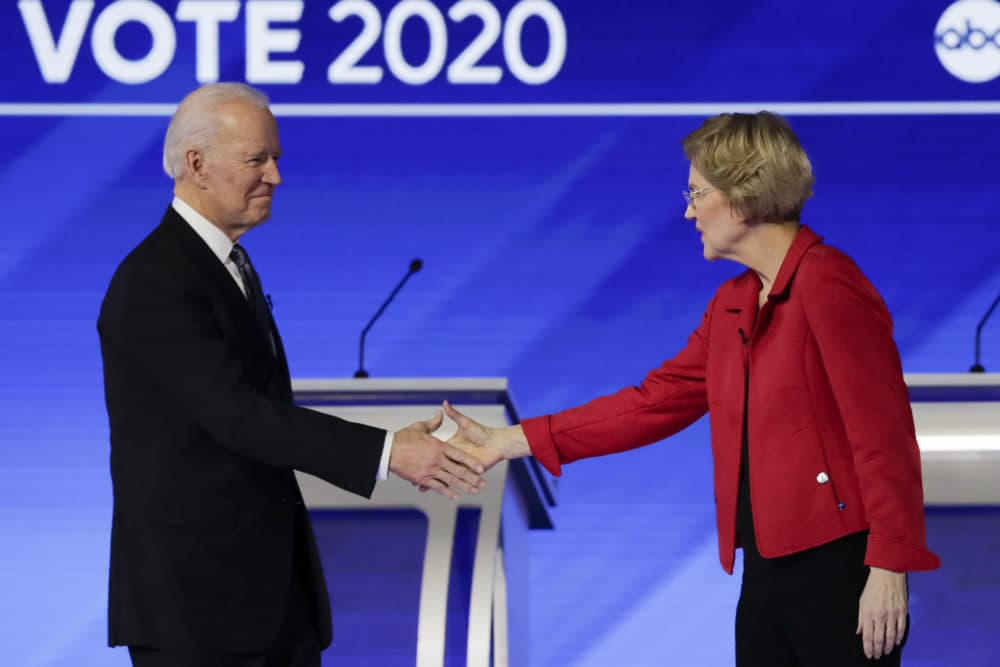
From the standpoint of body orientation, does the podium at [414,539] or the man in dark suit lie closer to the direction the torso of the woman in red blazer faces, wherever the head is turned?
the man in dark suit

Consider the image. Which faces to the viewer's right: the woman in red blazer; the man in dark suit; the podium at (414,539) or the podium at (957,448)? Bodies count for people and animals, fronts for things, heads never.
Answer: the man in dark suit

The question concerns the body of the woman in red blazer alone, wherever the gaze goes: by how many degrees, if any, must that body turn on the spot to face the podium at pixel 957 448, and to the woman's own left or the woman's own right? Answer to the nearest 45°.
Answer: approximately 180°

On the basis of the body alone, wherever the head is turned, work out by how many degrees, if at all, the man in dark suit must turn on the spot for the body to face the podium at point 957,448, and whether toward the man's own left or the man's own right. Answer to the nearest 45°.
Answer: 0° — they already face it

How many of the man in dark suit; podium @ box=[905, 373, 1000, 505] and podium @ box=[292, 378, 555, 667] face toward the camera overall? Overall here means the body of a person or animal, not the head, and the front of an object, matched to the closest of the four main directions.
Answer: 2

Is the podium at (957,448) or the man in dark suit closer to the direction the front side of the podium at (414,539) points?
the man in dark suit

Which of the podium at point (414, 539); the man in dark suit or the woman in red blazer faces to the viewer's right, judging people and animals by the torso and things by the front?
the man in dark suit

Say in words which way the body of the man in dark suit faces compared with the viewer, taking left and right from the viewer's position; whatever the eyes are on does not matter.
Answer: facing to the right of the viewer

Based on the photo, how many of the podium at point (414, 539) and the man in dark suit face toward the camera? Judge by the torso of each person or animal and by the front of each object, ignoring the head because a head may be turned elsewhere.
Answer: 1
